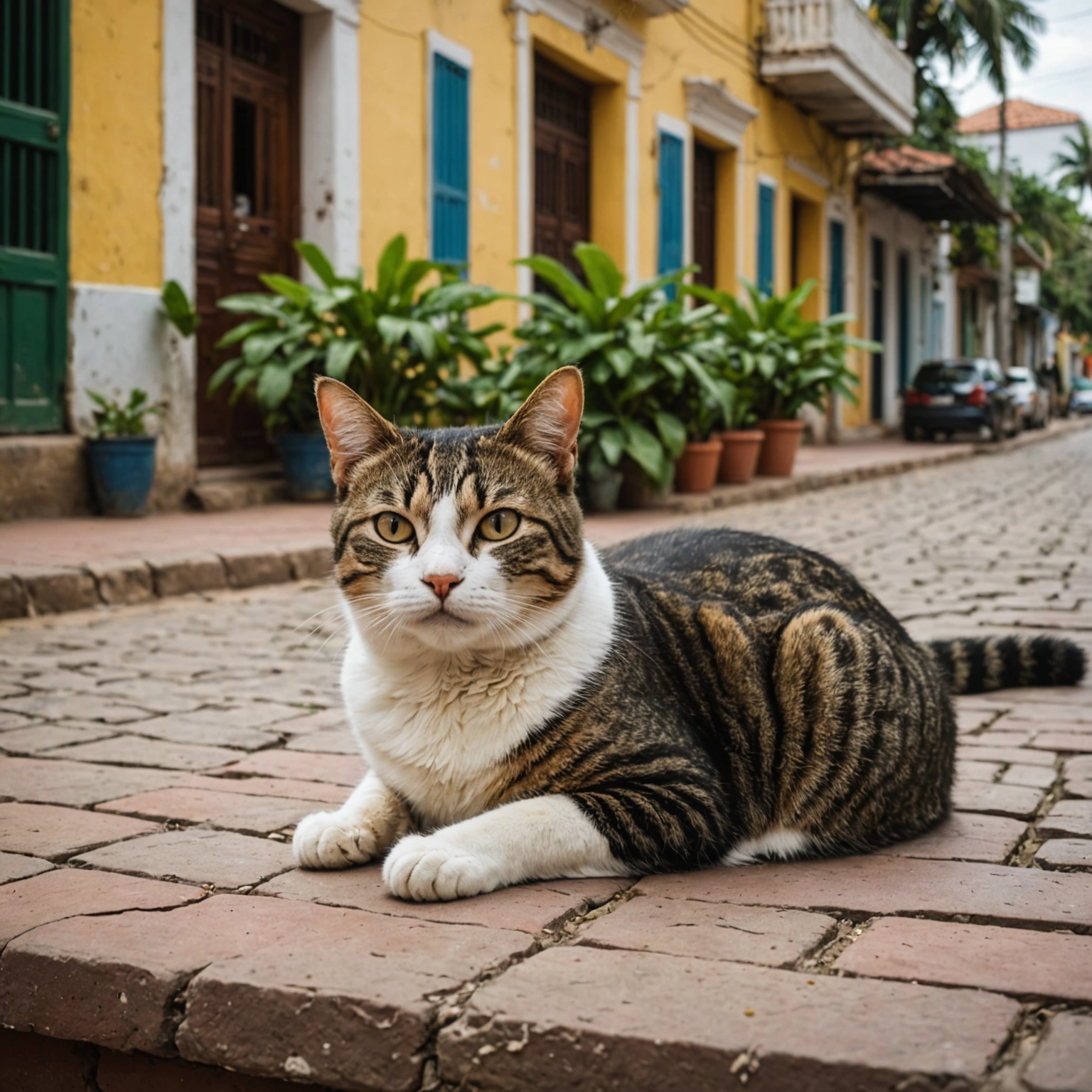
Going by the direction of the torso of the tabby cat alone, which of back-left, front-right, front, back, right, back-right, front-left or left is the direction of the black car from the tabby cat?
back-right

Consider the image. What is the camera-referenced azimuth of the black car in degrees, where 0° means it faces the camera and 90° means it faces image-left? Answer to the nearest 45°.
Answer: approximately 225°

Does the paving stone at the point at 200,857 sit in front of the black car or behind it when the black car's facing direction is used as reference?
behind

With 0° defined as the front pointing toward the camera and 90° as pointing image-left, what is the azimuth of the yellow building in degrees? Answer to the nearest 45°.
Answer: approximately 315°

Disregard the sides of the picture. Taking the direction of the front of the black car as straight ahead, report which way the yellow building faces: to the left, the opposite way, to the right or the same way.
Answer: to the right

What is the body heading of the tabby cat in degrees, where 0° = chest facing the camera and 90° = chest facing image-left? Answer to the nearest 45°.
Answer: approximately 45°
